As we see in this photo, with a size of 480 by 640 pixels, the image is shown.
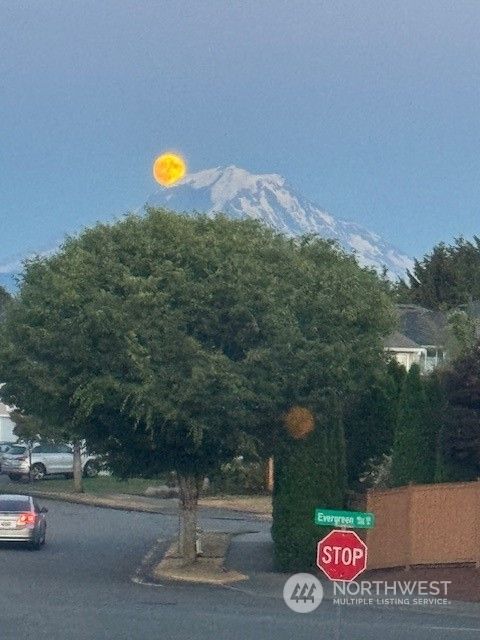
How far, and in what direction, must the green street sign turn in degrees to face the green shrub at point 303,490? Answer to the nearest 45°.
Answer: approximately 180°

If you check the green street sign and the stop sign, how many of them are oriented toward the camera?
2

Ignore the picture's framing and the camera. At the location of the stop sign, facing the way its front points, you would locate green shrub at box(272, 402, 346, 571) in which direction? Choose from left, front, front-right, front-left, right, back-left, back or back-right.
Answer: back

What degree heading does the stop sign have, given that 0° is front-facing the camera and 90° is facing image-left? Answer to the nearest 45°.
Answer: approximately 0°

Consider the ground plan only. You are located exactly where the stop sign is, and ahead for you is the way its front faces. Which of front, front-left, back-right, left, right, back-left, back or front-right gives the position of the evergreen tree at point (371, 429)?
back

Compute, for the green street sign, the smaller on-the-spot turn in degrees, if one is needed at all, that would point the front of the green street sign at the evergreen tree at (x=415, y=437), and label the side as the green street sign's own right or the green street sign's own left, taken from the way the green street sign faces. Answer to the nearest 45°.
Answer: approximately 180°

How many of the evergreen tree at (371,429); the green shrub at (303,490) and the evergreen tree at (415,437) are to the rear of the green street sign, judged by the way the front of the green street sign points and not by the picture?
3

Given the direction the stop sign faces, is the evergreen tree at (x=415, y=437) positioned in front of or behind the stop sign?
behind
